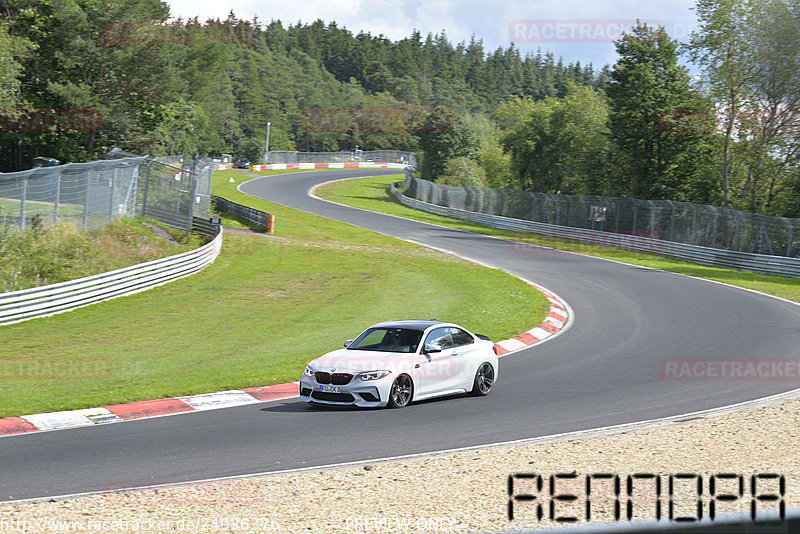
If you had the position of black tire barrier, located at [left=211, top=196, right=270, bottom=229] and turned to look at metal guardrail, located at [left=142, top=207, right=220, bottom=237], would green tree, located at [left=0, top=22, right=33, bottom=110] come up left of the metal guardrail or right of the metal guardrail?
right

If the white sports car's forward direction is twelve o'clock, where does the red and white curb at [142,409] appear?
The red and white curb is roughly at 1 o'clock from the white sports car.

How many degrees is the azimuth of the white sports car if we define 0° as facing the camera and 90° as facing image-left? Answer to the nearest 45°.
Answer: approximately 45°

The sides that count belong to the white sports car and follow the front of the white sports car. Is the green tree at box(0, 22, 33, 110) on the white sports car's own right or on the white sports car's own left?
on the white sports car's own right

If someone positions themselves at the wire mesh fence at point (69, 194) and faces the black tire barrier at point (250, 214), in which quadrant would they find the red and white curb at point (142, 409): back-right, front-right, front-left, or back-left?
back-right

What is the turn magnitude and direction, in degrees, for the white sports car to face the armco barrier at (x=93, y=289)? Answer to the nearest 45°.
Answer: approximately 90° to its right

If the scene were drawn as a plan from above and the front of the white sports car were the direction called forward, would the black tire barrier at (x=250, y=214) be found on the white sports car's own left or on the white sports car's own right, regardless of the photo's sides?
on the white sports car's own right

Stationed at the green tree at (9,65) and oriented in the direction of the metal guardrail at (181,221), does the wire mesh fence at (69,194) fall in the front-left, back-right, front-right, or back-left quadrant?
front-right

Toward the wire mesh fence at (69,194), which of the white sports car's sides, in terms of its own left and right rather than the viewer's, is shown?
right
